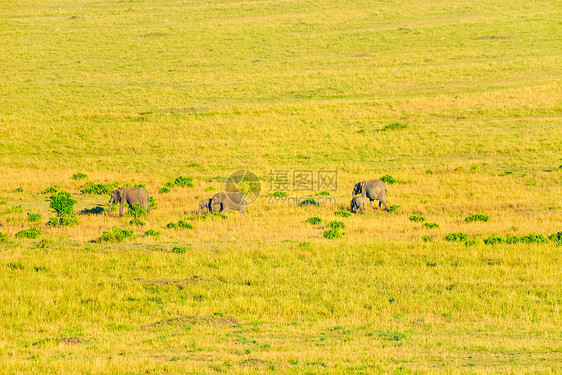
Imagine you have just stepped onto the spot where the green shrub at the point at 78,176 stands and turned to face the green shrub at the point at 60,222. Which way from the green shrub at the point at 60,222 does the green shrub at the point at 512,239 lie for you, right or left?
left

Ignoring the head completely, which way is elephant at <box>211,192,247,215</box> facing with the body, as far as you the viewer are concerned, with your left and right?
facing to the left of the viewer

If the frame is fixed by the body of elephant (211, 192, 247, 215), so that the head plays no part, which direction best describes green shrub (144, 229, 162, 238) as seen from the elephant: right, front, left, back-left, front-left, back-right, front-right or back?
front-left

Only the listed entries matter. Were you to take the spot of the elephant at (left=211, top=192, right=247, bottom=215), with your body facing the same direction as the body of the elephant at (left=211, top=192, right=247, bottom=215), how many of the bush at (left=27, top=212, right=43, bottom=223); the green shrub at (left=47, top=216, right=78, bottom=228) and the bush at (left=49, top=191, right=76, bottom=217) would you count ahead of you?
3

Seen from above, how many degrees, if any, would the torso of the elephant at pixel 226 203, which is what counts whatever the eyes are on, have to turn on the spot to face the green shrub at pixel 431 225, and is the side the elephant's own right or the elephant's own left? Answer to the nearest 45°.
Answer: approximately 180°

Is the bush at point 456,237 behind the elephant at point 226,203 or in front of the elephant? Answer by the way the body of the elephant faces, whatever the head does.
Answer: behind

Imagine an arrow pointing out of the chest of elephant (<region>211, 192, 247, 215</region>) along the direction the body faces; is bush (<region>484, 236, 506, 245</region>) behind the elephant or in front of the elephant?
behind

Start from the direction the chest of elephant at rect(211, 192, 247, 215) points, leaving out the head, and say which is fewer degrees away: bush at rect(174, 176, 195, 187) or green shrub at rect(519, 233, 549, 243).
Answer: the bush

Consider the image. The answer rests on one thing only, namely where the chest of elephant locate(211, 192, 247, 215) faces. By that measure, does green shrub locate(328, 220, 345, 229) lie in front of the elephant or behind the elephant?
behind

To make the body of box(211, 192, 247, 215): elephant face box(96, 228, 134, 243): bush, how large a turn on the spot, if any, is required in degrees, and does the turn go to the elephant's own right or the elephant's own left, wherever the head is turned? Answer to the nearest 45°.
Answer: approximately 45° to the elephant's own left

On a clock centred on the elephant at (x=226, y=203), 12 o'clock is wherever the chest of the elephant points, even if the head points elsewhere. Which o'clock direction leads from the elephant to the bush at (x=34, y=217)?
The bush is roughly at 12 o'clock from the elephant.

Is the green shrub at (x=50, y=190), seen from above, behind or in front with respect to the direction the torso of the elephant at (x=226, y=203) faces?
in front

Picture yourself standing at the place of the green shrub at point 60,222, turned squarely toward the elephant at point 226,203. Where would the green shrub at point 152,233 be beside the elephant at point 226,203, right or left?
right

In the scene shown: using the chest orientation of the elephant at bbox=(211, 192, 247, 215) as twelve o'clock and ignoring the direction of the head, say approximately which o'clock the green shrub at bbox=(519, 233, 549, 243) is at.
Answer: The green shrub is roughly at 7 o'clock from the elephant.

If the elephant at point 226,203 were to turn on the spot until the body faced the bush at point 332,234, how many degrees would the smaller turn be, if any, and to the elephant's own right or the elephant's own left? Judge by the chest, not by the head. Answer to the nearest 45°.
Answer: approximately 135° to the elephant's own left

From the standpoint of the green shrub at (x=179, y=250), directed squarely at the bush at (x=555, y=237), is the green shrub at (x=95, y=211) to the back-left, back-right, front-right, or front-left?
back-left

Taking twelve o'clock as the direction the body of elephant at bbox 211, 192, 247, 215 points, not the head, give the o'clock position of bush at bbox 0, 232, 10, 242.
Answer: The bush is roughly at 11 o'clock from the elephant.
